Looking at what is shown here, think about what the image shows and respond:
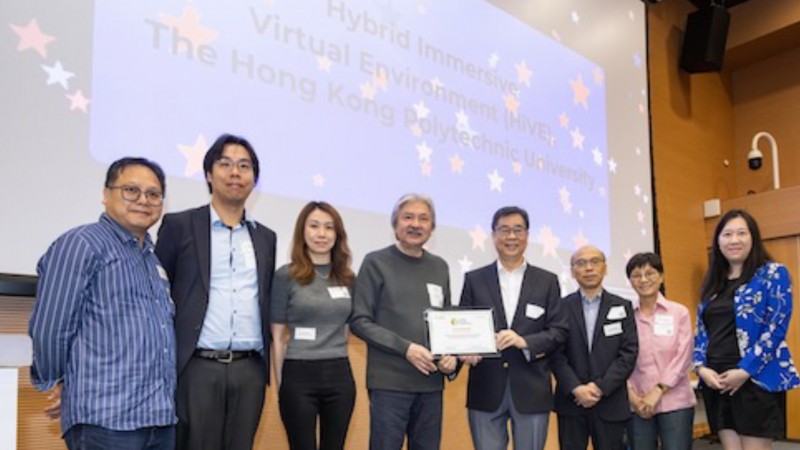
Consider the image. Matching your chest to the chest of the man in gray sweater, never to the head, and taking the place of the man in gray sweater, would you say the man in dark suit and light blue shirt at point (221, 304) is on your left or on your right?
on your right

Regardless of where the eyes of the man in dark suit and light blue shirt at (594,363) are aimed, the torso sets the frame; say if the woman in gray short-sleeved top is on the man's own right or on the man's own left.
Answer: on the man's own right

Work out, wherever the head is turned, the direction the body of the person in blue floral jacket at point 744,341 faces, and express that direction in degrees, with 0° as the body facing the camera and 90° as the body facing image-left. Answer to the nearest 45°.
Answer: approximately 45°

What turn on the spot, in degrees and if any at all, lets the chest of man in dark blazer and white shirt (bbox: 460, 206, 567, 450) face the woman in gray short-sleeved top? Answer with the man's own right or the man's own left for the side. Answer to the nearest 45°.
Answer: approximately 45° to the man's own right

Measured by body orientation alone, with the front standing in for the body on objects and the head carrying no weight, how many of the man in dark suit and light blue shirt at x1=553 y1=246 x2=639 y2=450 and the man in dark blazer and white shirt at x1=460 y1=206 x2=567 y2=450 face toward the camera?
2

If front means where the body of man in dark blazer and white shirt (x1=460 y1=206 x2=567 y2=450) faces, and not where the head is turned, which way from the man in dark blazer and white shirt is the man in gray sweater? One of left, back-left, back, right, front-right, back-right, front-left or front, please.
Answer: front-right
